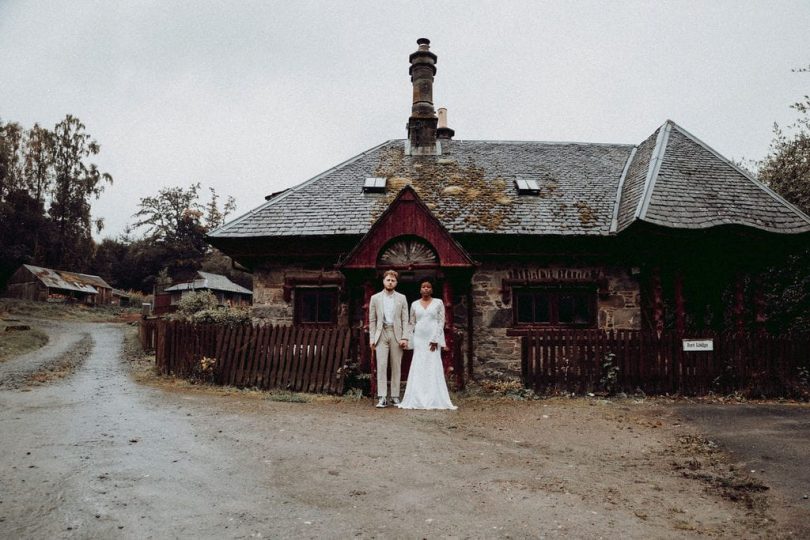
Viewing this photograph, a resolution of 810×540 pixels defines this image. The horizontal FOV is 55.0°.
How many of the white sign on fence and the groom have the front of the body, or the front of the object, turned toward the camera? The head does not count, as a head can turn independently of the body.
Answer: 2

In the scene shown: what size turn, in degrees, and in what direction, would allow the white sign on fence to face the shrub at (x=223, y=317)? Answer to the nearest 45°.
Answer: approximately 90° to its right

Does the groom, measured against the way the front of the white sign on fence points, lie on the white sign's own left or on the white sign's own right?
on the white sign's own right

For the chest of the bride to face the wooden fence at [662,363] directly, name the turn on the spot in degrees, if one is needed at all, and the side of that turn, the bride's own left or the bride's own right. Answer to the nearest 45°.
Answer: approximately 90° to the bride's own left

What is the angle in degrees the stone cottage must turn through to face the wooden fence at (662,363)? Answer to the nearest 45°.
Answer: approximately 45° to its left

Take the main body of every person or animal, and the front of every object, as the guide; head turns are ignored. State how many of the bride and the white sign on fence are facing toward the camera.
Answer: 2

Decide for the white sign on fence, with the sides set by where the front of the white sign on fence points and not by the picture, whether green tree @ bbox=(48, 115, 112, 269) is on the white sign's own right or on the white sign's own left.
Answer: on the white sign's own right

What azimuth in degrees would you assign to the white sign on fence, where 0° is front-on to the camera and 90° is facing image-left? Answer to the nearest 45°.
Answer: approximately 0°

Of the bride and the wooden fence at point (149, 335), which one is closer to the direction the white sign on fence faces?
the bride

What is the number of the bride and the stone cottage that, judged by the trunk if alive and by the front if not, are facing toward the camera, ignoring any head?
2
